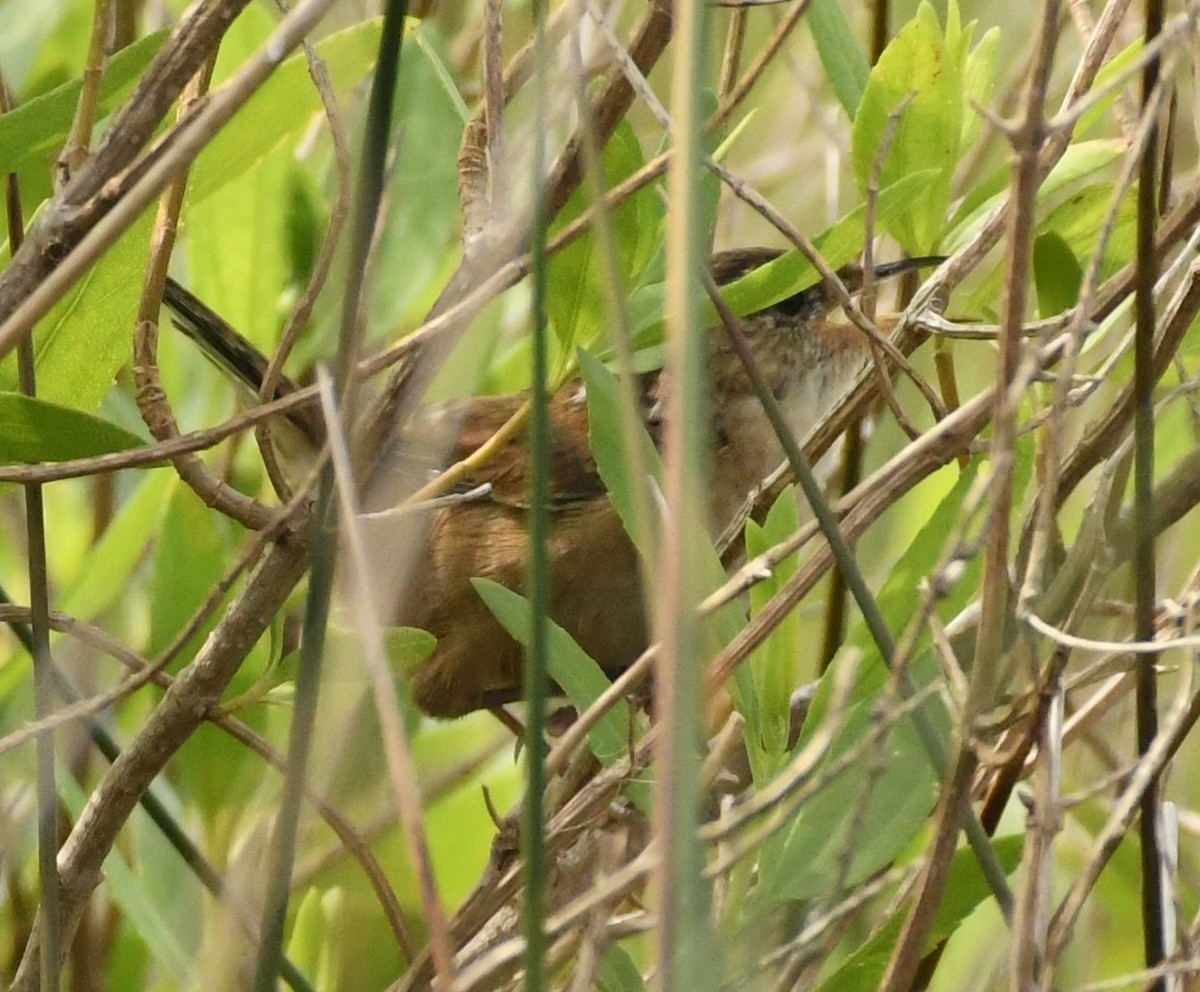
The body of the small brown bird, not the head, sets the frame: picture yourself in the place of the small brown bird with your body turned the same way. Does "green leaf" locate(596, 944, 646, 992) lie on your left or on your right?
on your right

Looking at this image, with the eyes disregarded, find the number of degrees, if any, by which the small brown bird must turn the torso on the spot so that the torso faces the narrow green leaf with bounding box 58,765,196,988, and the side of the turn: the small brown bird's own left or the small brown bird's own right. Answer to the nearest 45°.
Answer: approximately 135° to the small brown bird's own right

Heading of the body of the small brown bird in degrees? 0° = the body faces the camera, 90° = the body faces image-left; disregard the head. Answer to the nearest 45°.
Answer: approximately 270°
